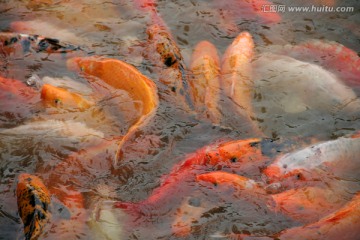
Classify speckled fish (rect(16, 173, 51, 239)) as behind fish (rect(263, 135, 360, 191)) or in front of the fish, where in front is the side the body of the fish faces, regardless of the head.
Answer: in front

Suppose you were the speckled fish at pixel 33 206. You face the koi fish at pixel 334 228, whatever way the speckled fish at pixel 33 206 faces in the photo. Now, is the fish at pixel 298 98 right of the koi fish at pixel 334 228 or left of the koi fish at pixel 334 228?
left

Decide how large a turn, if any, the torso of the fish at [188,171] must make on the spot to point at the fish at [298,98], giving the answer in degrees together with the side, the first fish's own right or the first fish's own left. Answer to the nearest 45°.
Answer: approximately 45° to the first fish's own left

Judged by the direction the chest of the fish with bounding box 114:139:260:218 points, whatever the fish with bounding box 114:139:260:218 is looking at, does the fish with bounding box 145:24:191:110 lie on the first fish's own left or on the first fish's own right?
on the first fish's own left

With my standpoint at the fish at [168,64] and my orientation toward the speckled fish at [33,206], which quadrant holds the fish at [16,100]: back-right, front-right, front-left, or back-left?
front-right

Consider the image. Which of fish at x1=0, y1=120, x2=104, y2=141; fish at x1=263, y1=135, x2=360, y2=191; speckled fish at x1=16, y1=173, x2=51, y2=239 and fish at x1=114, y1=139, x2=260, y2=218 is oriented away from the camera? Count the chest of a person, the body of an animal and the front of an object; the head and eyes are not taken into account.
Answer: the speckled fish

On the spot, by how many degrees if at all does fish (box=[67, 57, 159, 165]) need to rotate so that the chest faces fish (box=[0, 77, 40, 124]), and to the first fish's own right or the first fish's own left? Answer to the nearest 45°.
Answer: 0° — it already faces it

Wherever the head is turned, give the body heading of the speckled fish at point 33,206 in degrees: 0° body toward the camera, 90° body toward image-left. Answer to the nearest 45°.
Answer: approximately 180°

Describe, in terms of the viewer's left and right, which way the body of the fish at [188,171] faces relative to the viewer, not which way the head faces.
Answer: facing to the right of the viewer
